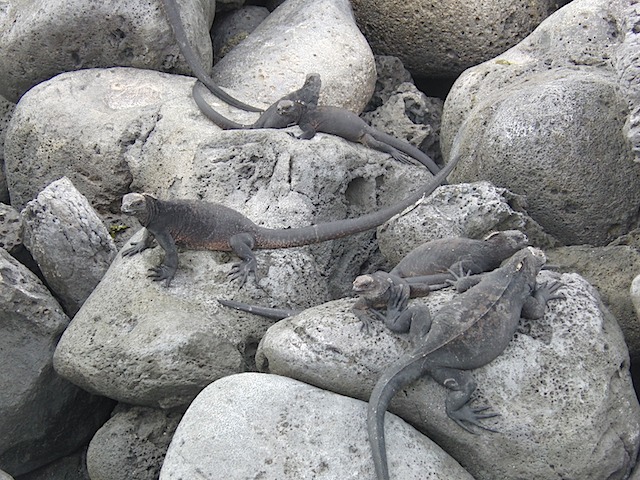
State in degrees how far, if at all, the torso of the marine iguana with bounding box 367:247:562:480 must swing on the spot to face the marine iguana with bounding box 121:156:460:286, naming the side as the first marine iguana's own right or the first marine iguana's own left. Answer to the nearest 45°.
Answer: approximately 90° to the first marine iguana's own left

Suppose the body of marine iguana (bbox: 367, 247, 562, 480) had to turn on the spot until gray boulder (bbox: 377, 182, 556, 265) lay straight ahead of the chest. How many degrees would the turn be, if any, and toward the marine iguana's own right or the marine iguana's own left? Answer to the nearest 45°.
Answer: approximately 45° to the marine iguana's own left

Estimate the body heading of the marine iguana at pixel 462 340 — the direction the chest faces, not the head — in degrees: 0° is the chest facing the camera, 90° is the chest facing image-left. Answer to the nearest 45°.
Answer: approximately 225°

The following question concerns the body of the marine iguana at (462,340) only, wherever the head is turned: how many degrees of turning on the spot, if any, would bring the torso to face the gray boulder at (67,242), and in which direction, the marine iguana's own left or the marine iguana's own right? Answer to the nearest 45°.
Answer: approximately 135° to the marine iguana's own left

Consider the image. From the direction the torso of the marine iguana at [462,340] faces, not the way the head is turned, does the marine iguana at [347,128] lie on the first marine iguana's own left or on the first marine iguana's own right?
on the first marine iguana's own left

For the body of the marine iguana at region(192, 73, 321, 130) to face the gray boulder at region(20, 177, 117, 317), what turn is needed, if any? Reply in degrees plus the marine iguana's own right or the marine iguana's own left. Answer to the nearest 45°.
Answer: approximately 135° to the marine iguana's own right

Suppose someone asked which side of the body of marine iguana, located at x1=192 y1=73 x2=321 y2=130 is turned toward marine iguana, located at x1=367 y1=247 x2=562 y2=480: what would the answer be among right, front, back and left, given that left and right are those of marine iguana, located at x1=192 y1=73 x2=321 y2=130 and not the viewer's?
right

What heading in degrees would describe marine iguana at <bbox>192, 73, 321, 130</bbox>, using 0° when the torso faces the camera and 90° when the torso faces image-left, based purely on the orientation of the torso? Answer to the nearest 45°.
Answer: approximately 270°
